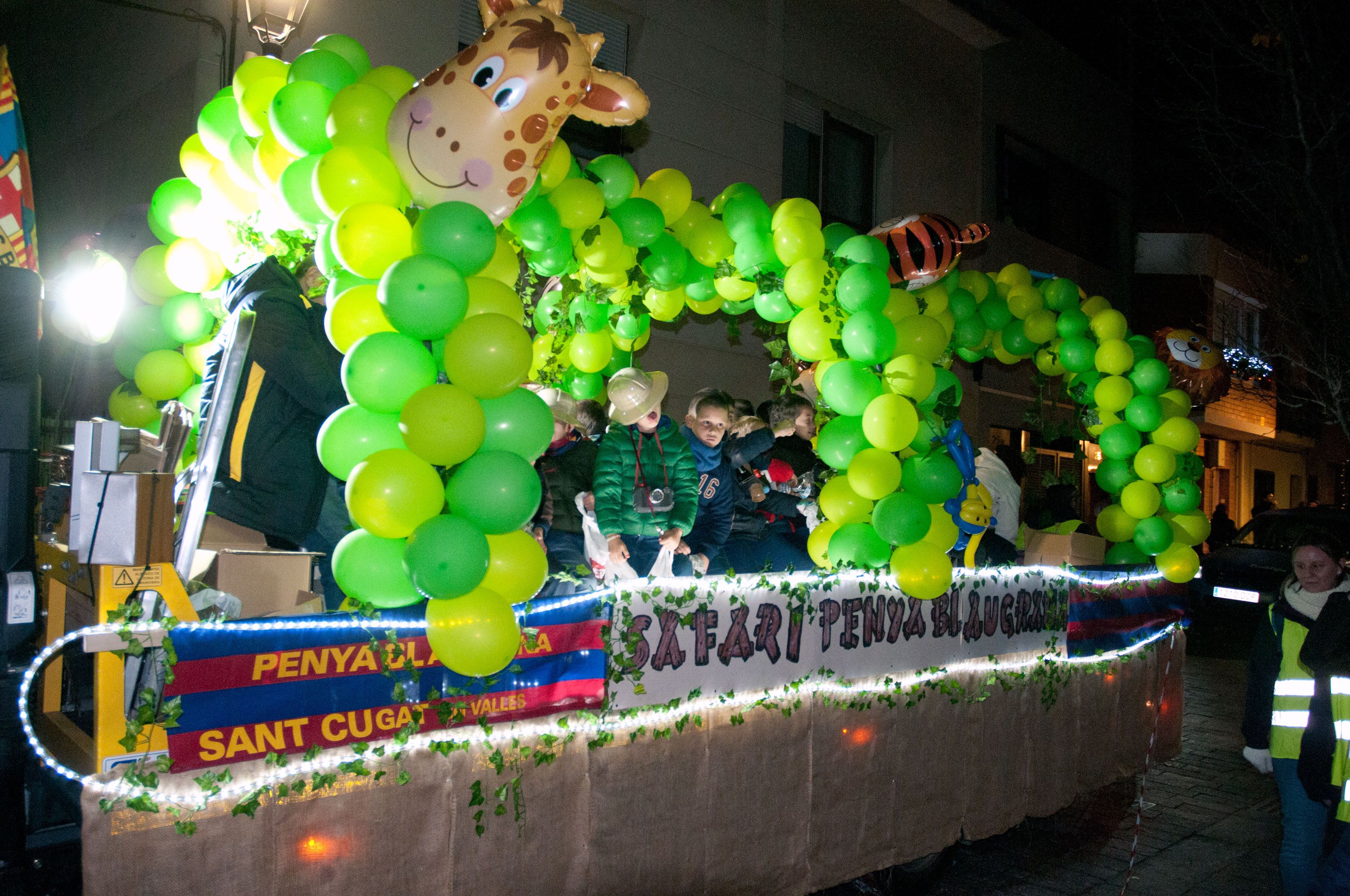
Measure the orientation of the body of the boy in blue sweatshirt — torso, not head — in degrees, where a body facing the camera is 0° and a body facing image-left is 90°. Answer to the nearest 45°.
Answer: approximately 0°

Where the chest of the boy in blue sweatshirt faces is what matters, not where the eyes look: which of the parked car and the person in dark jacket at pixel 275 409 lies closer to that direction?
the person in dark jacket

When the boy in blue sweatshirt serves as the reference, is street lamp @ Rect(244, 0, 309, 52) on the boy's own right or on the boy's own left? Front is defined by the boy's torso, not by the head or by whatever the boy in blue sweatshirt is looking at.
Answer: on the boy's own right

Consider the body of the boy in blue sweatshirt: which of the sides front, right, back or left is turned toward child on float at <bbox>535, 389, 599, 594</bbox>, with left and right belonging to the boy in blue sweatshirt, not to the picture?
right

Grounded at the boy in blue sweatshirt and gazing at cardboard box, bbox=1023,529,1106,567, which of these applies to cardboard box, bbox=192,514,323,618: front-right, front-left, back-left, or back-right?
back-right

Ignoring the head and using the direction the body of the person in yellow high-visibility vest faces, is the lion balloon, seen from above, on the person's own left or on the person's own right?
on the person's own right

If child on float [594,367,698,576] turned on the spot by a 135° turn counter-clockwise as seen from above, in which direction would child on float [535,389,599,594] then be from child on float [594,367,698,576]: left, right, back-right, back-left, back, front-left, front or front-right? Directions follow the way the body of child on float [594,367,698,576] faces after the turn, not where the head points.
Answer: left

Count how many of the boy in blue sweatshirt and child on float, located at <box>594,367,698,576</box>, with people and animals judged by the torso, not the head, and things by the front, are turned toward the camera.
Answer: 2

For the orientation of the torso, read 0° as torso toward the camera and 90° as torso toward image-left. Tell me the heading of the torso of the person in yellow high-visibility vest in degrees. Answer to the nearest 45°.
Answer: approximately 45°
